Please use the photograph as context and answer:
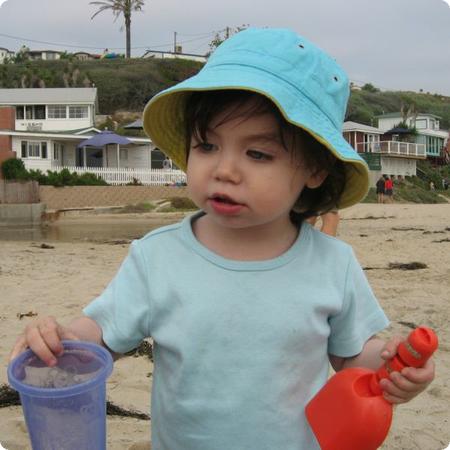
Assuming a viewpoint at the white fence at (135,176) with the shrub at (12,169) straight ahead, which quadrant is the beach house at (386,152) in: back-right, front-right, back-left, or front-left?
back-right

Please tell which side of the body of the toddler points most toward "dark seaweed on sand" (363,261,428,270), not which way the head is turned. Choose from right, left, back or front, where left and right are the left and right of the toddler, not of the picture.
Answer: back

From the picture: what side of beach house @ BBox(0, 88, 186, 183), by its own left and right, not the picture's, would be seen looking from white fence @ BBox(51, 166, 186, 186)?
front

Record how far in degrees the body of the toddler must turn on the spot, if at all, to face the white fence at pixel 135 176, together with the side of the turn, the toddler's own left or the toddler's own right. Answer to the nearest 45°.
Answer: approximately 180°

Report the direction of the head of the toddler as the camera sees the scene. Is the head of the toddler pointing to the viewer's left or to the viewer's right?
to the viewer's left

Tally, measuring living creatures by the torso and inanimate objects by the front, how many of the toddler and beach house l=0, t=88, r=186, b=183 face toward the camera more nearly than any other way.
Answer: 2

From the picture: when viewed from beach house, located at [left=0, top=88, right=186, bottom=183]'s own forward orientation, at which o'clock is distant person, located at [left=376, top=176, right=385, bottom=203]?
The distant person is roughly at 10 o'clock from the beach house.

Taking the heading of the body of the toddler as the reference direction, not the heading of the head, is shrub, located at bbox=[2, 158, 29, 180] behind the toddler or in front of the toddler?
behind

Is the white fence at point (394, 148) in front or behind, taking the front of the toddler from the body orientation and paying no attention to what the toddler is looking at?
behind

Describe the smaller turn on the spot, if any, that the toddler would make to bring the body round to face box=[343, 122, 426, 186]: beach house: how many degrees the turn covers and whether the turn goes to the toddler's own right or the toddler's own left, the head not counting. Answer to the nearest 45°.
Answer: approximately 180°

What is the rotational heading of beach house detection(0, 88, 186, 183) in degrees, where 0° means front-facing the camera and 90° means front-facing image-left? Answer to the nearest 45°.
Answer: approximately 0°
